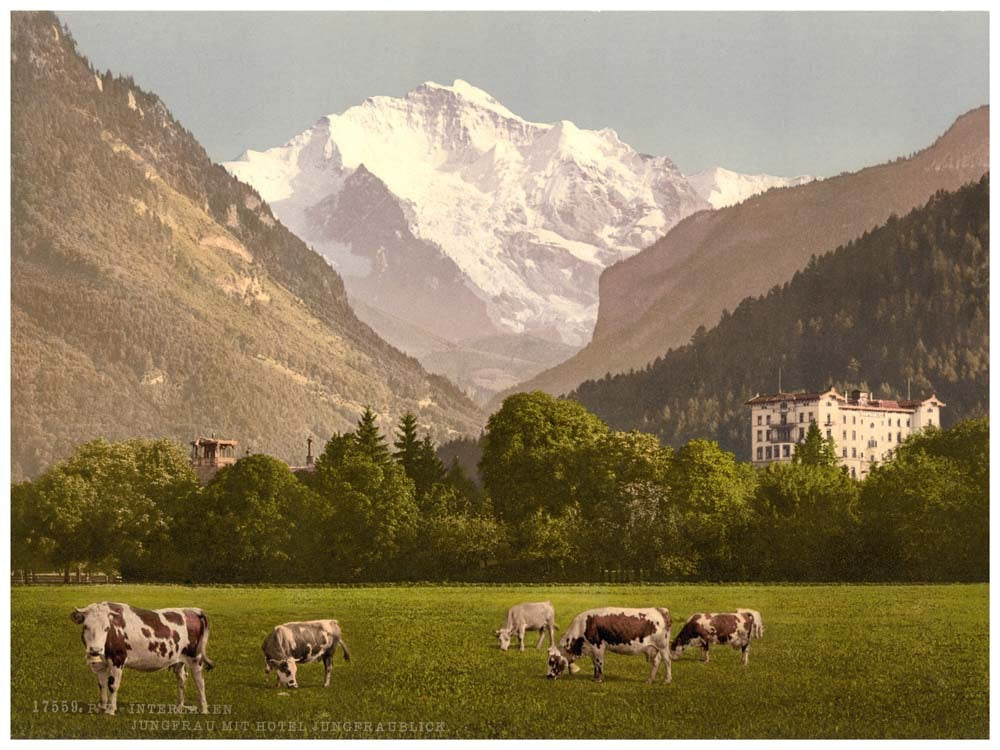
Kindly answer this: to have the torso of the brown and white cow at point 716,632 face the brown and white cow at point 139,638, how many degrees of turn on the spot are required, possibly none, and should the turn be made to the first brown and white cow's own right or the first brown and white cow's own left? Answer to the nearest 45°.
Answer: approximately 45° to the first brown and white cow's own left

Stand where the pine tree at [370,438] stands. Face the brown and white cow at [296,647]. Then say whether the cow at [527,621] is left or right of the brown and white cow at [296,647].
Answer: left

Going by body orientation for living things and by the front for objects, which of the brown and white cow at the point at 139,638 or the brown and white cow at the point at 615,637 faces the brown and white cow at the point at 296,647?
the brown and white cow at the point at 615,637

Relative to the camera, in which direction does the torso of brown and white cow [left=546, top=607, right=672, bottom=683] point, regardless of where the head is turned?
to the viewer's left

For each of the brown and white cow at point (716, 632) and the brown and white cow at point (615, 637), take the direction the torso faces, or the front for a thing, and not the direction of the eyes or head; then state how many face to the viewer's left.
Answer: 2

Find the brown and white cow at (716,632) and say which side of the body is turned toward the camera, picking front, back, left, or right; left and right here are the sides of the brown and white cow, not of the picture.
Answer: left
